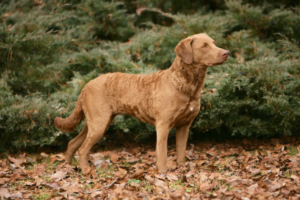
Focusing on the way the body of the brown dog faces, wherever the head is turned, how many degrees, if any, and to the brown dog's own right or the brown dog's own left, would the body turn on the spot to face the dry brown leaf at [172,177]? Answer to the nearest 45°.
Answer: approximately 90° to the brown dog's own right

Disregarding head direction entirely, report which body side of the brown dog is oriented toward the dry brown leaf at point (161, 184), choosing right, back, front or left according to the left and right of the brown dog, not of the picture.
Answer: right

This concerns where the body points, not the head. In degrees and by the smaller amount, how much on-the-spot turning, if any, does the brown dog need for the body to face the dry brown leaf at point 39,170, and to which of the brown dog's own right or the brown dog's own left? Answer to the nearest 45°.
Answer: approximately 180°

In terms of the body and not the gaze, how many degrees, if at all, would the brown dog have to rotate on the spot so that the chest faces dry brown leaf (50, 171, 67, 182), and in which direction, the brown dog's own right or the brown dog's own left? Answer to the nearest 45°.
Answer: approximately 180°

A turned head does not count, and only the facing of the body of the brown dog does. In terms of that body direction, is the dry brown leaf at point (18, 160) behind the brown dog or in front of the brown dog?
behind

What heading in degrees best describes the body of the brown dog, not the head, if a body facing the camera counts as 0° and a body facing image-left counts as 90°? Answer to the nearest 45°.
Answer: approximately 270°
